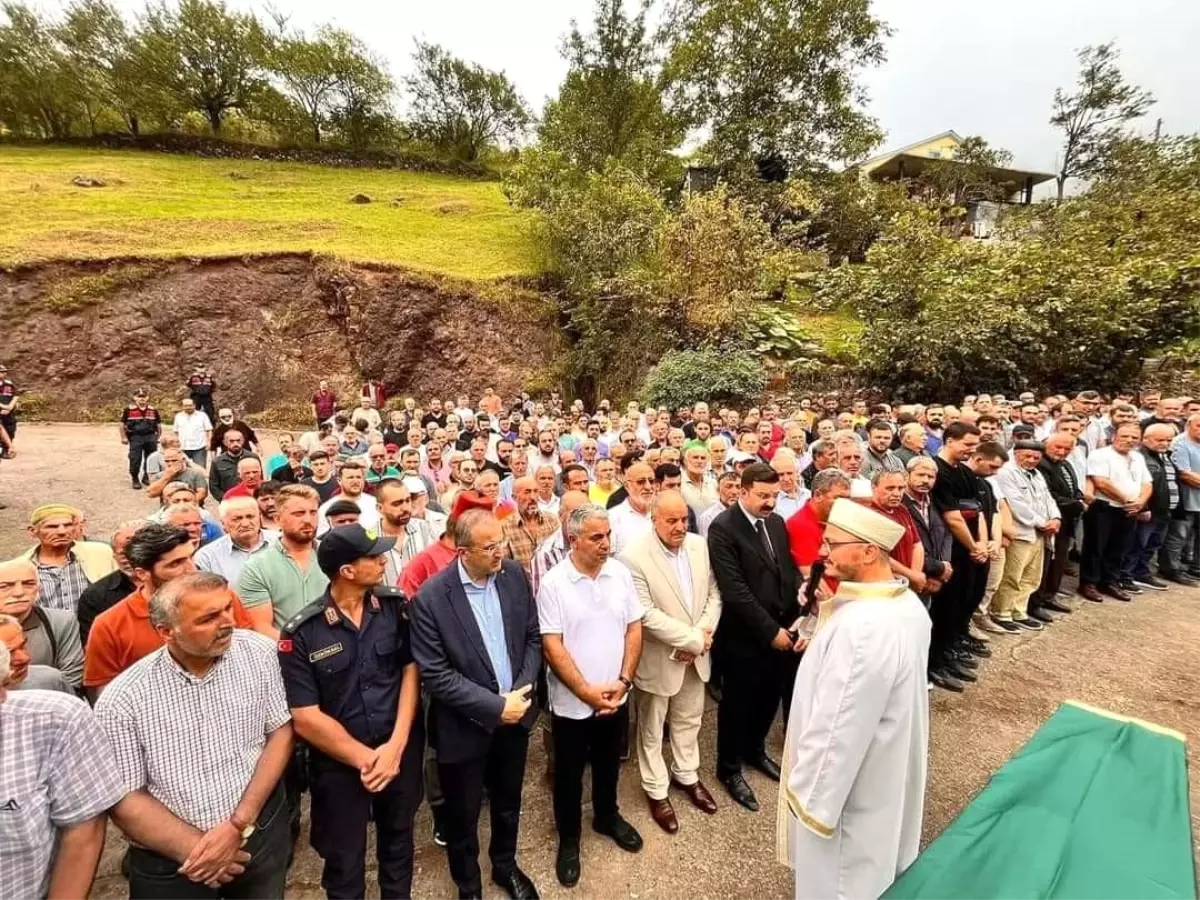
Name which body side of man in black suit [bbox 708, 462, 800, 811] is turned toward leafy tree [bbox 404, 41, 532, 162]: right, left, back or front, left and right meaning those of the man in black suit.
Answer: back

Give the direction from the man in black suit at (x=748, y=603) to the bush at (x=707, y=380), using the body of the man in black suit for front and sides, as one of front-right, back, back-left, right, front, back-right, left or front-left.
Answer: back-left

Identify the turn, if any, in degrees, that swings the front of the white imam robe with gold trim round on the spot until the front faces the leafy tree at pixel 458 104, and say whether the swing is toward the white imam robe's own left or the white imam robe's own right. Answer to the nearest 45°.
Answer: approximately 45° to the white imam robe's own right

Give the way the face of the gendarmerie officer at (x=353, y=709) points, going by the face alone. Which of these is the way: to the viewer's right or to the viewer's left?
to the viewer's right

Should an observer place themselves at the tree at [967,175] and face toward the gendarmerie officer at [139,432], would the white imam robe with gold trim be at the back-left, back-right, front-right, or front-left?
front-left

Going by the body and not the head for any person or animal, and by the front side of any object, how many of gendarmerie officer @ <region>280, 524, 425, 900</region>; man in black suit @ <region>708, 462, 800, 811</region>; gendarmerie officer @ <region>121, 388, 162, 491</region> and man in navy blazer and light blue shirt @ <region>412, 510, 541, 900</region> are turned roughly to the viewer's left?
0

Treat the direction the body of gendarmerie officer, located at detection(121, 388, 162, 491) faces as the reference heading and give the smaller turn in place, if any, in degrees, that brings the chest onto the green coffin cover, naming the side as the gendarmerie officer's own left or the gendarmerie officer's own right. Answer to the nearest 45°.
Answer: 0° — they already face it

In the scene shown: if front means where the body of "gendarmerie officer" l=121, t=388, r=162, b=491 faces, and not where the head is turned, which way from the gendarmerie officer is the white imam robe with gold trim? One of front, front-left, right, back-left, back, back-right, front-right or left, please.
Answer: front

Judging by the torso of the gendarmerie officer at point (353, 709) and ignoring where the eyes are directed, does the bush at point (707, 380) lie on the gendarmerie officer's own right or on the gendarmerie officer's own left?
on the gendarmerie officer's own left

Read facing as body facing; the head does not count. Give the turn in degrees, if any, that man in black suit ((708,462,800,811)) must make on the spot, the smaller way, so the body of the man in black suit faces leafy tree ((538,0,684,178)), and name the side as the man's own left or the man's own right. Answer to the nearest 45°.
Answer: approximately 135° to the man's own left

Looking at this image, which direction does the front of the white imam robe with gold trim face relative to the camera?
to the viewer's left

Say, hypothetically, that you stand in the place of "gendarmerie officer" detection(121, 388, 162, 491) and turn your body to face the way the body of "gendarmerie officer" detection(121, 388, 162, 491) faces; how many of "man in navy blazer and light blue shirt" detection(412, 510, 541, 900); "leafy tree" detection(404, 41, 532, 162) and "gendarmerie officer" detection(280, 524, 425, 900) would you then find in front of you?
2
